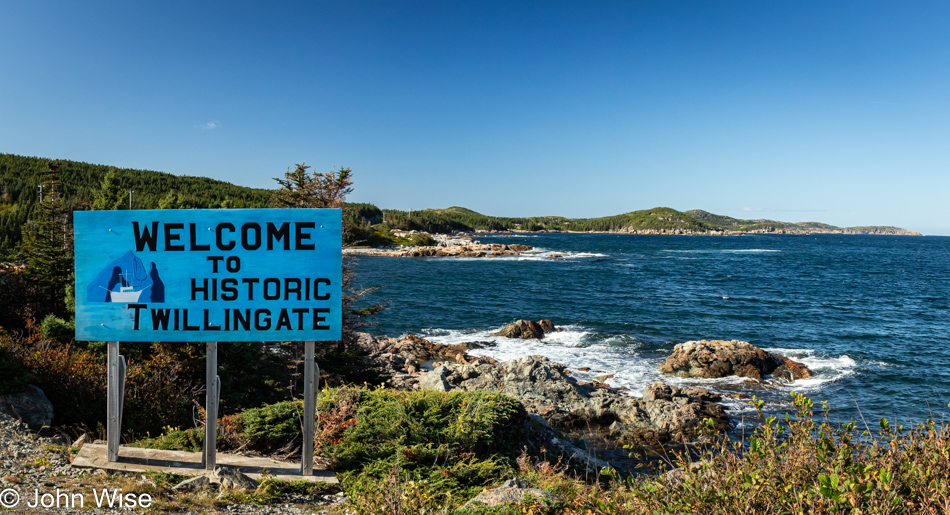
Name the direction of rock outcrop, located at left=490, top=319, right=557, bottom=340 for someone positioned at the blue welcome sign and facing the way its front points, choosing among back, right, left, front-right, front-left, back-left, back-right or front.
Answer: back-left

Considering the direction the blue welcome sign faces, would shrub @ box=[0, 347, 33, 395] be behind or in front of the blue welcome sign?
behind

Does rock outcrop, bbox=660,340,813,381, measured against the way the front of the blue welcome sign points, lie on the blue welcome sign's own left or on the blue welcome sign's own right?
on the blue welcome sign's own left

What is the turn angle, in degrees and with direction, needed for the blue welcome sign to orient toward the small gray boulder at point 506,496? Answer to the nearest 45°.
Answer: approximately 45° to its left

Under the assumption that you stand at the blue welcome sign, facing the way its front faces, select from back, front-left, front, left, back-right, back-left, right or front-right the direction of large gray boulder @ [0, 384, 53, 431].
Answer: back-right

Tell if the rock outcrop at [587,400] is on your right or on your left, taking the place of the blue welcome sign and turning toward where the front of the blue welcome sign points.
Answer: on your left

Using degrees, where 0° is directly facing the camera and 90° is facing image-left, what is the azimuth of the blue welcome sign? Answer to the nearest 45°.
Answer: approximately 0°

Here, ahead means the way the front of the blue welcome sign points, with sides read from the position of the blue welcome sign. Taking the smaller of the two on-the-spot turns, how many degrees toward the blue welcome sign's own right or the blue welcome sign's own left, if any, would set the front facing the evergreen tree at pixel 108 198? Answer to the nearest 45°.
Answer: approximately 180°

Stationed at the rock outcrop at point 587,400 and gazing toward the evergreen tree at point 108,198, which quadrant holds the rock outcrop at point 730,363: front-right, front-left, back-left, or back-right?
back-right

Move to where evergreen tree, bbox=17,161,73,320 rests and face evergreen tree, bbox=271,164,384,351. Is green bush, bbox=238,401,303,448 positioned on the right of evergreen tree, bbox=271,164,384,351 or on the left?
right

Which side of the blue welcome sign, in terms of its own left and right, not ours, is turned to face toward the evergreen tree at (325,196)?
back
